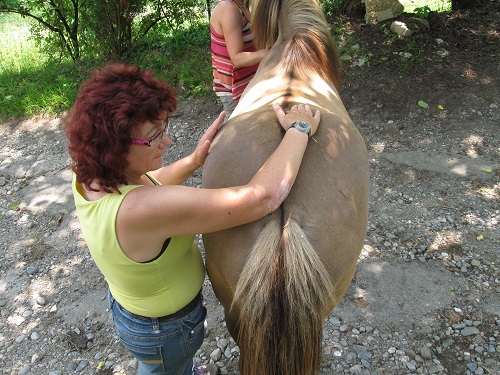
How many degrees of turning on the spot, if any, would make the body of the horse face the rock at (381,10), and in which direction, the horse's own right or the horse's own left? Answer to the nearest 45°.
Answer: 0° — it already faces it

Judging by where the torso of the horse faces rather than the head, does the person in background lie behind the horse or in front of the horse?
in front

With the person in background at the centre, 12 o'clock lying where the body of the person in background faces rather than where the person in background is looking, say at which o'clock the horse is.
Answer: The horse is roughly at 3 o'clock from the person in background.

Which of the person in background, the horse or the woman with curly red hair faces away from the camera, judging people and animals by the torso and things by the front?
the horse

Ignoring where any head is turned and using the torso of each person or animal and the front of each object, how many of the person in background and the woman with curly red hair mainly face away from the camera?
0

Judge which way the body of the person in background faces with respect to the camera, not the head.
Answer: to the viewer's right

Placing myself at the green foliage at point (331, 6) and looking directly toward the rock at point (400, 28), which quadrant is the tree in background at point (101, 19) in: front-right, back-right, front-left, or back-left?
back-right

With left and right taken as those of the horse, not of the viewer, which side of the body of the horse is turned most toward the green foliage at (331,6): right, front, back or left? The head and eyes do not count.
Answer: front

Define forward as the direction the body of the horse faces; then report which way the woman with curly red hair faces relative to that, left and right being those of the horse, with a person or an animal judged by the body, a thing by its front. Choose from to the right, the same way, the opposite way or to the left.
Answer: to the right

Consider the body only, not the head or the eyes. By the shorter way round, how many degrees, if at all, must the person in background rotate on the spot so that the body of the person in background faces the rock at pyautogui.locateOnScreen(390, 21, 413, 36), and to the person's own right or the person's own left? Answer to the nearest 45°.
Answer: approximately 45° to the person's own left

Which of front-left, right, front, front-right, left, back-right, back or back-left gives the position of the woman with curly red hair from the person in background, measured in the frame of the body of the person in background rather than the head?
right

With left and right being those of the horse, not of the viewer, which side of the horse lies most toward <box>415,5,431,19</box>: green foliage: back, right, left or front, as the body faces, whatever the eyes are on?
front

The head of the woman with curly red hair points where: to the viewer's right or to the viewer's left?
to the viewer's right

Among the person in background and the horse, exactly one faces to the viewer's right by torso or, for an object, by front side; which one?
the person in background

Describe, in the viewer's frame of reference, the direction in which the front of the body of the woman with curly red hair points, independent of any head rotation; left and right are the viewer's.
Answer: facing to the right of the viewer

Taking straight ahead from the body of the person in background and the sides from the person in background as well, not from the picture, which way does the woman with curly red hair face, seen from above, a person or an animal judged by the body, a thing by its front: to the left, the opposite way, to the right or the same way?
the same way

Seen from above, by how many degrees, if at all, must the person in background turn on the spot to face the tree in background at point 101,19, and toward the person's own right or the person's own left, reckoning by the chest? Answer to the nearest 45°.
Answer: approximately 135° to the person's own left

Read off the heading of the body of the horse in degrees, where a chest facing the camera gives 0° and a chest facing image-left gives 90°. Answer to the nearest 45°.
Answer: approximately 180°
